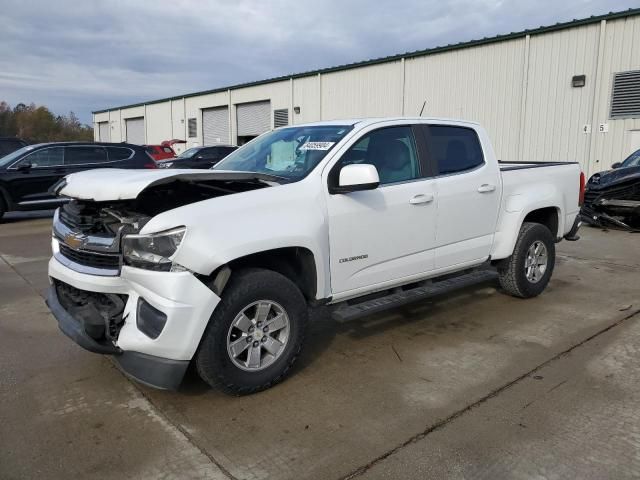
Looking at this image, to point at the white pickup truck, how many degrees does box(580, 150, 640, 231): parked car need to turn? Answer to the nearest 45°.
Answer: approximately 45° to its left

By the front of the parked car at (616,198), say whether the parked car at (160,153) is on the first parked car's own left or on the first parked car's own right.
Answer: on the first parked car's own right

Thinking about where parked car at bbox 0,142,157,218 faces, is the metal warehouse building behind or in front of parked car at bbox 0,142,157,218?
behind

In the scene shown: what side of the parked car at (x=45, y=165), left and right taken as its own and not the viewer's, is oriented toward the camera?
left

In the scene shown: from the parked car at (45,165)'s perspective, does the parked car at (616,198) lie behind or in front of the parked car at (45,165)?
behind

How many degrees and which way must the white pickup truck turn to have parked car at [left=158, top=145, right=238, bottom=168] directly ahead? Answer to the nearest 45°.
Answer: approximately 135° to its right

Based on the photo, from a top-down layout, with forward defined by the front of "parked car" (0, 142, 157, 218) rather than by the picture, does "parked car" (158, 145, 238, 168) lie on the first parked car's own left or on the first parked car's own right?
on the first parked car's own right

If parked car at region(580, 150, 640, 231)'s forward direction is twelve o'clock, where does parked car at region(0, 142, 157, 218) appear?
parked car at region(0, 142, 157, 218) is roughly at 1 o'clock from parked car at region(580, 150, 640, 231).
